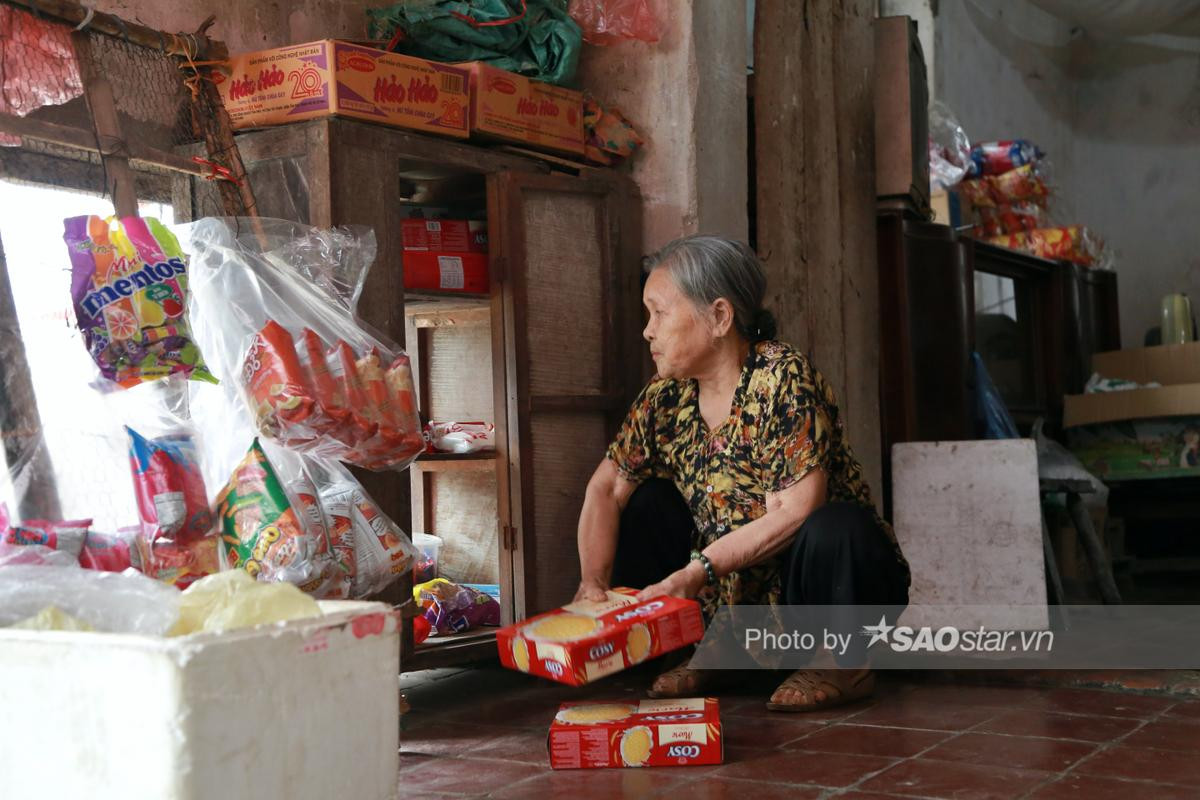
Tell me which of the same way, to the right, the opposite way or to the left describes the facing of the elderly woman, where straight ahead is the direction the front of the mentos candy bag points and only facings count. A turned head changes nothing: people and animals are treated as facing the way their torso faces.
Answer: to the right

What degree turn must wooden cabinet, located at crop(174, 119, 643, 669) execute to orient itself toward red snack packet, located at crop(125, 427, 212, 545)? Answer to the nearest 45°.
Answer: approximately 90° to its right

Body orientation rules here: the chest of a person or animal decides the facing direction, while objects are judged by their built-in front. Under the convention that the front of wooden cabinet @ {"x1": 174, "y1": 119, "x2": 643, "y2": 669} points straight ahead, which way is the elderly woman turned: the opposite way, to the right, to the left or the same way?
to the right

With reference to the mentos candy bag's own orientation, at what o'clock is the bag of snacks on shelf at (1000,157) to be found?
The bag of snacks on shelf is roughly at 8 o'clock from the mentos candy bag.

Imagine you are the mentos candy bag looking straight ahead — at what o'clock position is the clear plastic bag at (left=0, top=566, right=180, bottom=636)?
The clear plastic bag is roughly at 12 o'clock from the mentos candy bag.

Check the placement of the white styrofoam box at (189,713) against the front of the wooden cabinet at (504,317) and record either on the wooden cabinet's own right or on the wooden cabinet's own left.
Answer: on the wooden cabinet's own right

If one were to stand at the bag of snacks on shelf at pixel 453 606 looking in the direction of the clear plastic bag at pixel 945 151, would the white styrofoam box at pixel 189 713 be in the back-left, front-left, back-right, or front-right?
back-right

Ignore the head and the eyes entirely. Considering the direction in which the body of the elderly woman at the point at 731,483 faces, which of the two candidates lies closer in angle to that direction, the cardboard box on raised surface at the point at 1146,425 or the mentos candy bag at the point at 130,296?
the mentos candy bag

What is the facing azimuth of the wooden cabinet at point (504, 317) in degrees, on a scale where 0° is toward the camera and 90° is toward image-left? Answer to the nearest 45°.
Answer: approximately 315°
